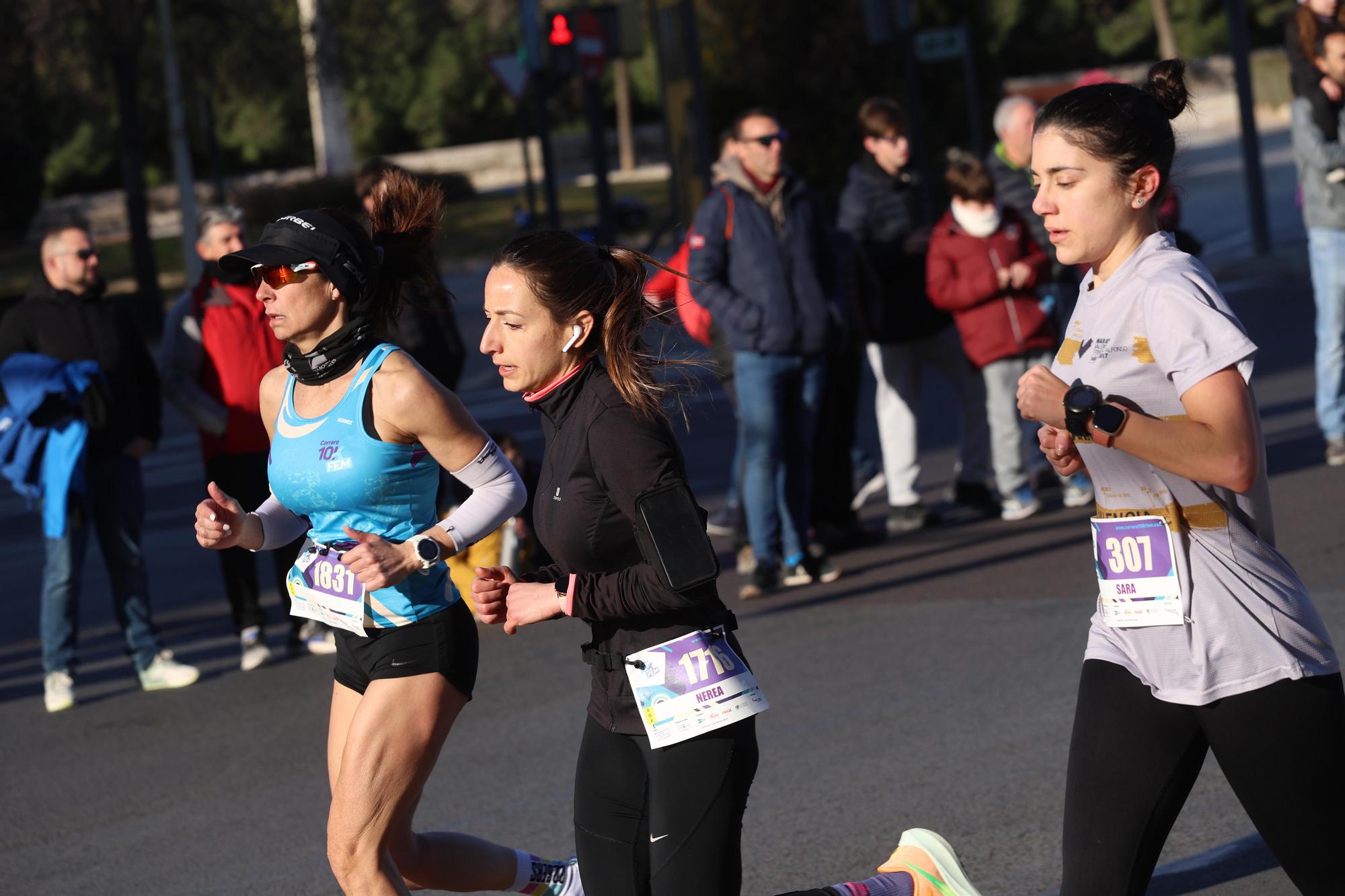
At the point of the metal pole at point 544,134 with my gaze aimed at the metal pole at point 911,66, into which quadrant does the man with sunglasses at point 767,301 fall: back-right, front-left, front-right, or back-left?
front-right

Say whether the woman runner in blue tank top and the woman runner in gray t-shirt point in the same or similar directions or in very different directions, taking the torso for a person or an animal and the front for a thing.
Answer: same or similar directions

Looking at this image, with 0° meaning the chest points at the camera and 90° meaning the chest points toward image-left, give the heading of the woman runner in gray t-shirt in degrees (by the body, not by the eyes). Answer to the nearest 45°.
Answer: approximately 45°

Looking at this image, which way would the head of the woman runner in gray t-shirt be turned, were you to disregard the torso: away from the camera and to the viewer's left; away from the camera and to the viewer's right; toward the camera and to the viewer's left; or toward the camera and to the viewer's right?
toward the camera and to the viewer's left

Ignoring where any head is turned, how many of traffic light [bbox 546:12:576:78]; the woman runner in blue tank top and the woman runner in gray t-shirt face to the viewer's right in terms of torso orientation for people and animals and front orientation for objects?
0

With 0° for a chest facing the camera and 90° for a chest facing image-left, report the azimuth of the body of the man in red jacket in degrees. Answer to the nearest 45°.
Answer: approximately 315°

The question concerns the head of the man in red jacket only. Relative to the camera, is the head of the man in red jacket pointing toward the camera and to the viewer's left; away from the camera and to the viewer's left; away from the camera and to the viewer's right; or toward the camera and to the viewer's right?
toward the camera and to the viewer's right

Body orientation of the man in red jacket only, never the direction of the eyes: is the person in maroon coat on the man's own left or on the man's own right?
on the man's own left

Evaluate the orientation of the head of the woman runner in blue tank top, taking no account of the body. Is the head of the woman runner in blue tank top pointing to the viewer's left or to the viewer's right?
to the viewer's left

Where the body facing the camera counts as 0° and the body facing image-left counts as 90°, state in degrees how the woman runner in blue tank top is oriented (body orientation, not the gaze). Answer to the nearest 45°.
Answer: approximately 45°

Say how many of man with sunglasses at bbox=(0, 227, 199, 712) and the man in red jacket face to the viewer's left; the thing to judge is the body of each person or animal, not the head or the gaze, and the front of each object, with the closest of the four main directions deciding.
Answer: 0

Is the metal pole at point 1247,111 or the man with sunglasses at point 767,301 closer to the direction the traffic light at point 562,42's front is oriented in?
the man with sunglasses

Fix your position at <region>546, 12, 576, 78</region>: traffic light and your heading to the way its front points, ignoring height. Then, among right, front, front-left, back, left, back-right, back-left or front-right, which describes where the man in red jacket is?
front

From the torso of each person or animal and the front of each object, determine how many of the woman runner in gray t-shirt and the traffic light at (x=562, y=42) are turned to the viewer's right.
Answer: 0

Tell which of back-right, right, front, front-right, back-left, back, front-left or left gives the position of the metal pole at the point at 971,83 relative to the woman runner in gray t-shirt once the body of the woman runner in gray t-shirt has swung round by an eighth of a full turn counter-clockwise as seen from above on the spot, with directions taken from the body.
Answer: back
